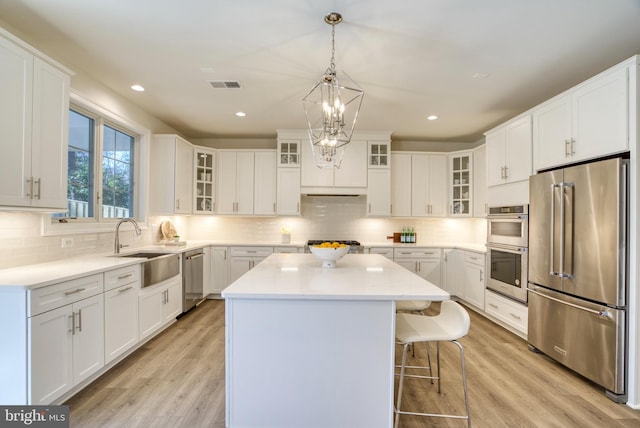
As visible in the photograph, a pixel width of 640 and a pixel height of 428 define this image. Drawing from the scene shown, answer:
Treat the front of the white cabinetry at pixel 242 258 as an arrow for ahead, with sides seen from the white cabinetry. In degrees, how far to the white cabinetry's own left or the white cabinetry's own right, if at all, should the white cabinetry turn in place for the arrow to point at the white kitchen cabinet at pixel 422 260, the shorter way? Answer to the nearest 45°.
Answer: approximately 90° to the white cabinetry's own left

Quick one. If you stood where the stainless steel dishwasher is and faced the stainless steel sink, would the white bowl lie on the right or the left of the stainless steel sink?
left

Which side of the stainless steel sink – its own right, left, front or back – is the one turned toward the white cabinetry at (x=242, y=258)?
left

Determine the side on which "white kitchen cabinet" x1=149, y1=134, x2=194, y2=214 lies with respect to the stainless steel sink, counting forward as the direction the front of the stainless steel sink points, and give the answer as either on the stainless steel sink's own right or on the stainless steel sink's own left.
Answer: on the stainless steel sink's own left

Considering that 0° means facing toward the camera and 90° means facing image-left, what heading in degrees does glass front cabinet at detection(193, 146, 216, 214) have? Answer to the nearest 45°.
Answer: approximately 315°

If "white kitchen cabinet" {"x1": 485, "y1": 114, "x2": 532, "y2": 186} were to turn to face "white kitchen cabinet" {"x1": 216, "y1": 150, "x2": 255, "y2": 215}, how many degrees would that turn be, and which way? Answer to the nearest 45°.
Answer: approximately 45° to its right

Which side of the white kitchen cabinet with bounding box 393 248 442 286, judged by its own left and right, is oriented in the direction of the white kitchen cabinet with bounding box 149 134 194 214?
right

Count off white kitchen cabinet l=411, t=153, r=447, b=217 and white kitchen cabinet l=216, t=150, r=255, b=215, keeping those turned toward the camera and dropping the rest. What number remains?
2

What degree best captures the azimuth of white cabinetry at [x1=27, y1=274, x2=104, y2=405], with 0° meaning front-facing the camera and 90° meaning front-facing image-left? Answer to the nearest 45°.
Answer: approximately 315°

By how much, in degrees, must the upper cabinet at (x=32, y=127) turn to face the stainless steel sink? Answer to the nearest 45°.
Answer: approximately 90° to its left
